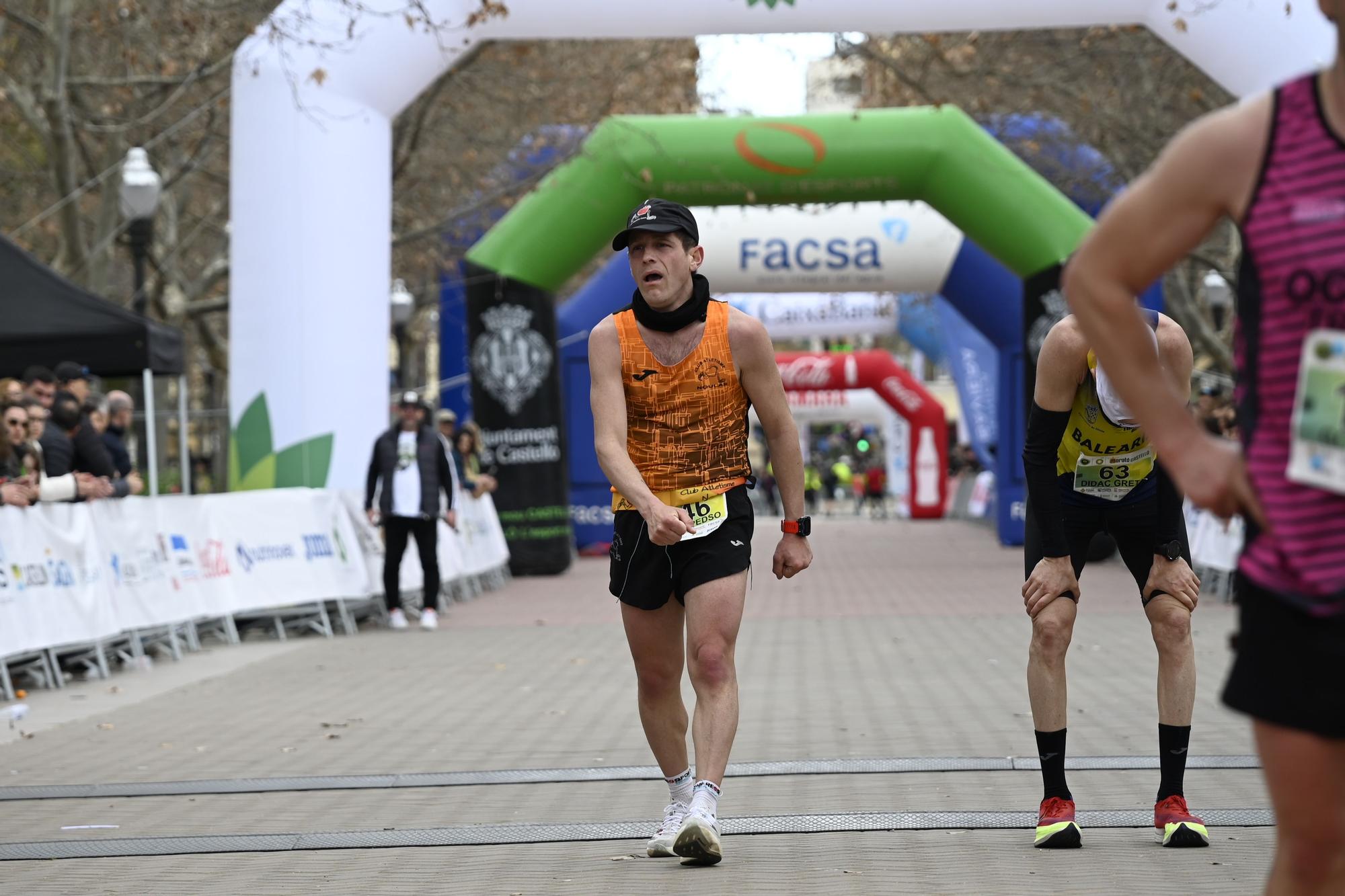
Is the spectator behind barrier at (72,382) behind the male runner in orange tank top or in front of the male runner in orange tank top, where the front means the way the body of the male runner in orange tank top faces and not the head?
behind

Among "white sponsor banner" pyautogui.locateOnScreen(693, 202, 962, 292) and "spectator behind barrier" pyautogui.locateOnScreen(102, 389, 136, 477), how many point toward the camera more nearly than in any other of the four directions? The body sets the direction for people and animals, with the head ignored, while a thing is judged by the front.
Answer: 1

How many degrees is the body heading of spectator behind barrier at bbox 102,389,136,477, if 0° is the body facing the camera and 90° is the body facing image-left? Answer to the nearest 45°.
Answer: approximately 270°

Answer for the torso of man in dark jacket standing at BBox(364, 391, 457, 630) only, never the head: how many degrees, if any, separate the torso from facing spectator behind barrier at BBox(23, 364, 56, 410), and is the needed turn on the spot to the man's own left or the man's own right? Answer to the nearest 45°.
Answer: approximately 45° to the man's own right

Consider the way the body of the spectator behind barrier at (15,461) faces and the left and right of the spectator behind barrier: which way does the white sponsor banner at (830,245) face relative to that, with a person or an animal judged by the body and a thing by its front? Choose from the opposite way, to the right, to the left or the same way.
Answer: to the right

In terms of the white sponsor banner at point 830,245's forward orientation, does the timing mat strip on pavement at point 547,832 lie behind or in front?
in front

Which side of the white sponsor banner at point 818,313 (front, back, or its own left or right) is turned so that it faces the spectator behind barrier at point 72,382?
front

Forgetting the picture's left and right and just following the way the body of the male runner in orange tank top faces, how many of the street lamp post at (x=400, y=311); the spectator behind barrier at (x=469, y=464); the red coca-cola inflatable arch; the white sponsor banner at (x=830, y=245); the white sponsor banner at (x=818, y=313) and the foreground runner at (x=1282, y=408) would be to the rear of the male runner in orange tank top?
5

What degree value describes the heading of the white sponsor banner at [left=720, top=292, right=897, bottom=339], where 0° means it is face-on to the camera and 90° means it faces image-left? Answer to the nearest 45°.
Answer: approximately 0°

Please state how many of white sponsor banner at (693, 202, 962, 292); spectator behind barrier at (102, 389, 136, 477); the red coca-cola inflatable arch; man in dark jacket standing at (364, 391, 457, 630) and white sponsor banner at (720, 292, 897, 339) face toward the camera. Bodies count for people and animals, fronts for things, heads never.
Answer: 4
